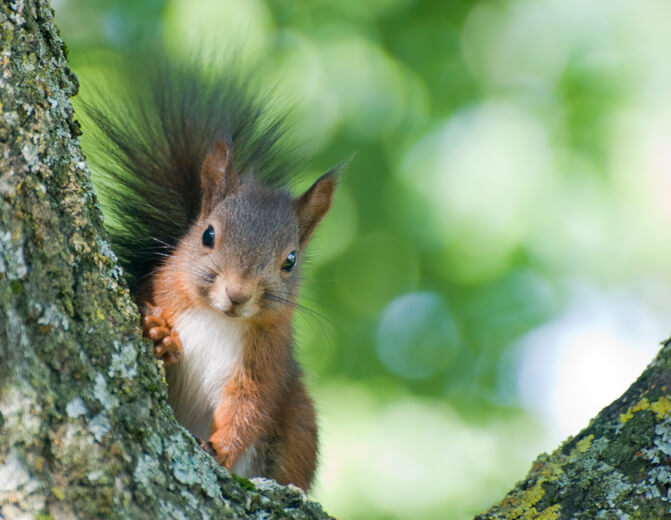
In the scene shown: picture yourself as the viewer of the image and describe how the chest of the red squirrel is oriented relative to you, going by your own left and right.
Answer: facing the viewer
